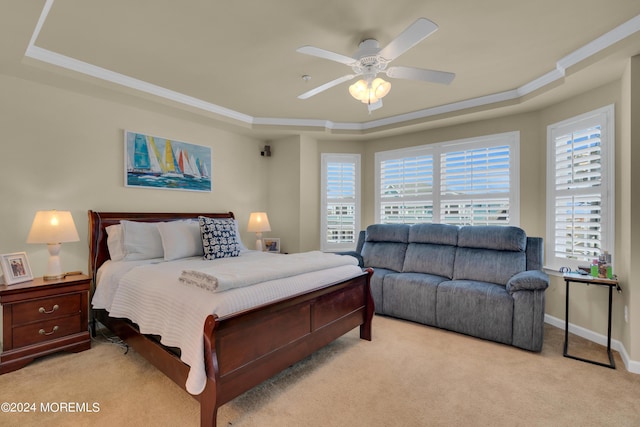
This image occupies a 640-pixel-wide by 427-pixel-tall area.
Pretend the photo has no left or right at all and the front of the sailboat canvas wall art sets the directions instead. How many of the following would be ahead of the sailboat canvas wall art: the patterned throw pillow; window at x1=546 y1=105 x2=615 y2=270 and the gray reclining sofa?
3

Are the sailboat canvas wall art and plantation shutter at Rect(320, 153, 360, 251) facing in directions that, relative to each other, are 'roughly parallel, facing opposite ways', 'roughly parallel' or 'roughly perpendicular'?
roughly perpendicular

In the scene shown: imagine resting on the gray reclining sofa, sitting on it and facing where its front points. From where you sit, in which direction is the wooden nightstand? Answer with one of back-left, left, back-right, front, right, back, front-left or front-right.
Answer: front

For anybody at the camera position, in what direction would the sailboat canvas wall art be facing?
facing the viewer and to the right of the viewer

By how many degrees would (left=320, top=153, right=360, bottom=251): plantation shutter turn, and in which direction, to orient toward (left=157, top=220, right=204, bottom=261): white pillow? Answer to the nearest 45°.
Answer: approximately 45° to its right

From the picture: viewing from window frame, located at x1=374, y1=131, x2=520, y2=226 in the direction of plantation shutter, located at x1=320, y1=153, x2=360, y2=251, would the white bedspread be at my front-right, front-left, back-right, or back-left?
front-left

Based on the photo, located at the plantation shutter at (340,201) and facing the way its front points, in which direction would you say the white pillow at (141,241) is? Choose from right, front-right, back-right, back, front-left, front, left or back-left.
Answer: front-right

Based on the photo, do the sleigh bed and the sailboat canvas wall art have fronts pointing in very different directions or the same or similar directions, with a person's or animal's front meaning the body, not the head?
same or similar directions

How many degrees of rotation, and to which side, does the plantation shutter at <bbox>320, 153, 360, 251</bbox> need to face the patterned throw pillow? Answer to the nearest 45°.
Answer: approximately 45° to its right

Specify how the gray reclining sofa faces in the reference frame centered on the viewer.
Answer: facing the viewer and to the left of the viewer

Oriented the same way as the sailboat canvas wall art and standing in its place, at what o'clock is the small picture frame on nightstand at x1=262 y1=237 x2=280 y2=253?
The small picture frame on nightstand is roughly at 10 o'clock from the sailboat canvas wall art.

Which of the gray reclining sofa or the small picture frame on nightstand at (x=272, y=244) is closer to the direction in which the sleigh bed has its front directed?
the gray reclining sofa

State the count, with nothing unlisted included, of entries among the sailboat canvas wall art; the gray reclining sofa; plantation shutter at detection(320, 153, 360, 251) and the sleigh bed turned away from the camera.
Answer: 0

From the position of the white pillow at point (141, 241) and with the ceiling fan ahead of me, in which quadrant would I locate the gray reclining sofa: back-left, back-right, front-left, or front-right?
front-left

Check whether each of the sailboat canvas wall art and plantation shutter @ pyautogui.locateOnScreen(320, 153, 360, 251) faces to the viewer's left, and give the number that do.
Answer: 0

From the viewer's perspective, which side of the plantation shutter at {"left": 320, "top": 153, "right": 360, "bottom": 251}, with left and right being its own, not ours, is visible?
front

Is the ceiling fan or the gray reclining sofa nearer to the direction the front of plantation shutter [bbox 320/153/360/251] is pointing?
the ceiling fan
